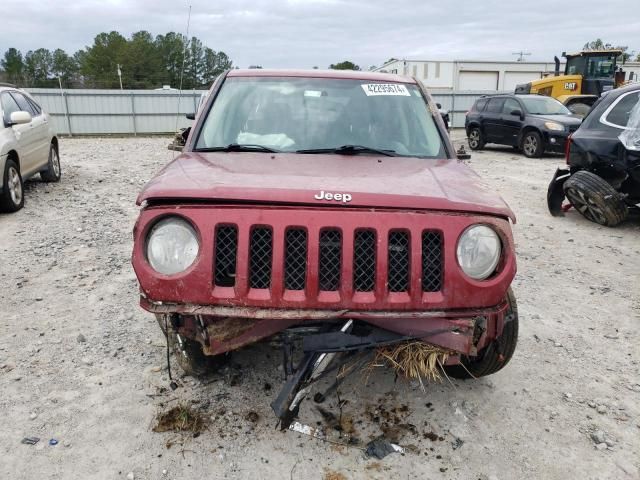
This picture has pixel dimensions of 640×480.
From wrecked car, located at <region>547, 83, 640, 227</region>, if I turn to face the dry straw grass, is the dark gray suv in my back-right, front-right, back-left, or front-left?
back-right

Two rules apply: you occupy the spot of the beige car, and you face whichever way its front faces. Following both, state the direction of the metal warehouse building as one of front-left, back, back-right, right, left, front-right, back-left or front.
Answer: back

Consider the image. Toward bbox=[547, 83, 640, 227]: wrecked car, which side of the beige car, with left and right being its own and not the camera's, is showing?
left

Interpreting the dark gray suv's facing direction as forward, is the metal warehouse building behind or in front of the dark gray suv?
behind

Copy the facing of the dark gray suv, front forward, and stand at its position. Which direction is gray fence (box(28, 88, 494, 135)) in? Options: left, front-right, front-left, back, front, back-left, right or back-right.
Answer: back-right

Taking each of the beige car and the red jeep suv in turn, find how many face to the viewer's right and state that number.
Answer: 0

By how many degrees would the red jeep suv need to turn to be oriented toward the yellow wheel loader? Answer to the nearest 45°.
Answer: approximately 135° to its left

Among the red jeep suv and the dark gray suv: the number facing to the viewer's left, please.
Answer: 0

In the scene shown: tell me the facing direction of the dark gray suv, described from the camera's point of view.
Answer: facing the viewer and to the right of the viewer
